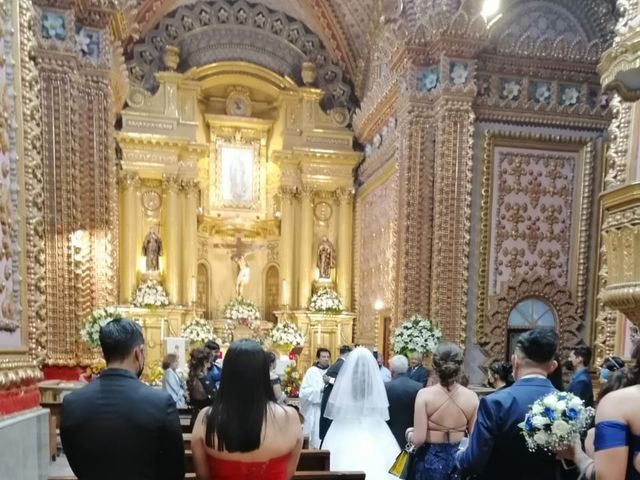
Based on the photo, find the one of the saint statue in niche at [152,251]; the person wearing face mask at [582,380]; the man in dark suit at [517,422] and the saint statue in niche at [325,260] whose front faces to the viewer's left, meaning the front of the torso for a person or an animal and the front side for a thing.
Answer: the person wearing face mask

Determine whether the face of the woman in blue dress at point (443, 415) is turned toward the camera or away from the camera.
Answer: away from the camera

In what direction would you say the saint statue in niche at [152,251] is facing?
toward the camera

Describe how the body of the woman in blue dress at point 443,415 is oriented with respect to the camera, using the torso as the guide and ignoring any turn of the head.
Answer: away from the camera

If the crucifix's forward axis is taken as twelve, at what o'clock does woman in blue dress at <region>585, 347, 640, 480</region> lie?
The woman in blue dress is roughly at 12 o'clock from the crucifix.

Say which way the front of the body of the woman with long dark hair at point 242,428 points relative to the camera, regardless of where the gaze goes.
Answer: away from the camera

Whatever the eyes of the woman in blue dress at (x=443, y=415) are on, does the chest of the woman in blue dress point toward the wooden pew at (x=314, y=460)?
no

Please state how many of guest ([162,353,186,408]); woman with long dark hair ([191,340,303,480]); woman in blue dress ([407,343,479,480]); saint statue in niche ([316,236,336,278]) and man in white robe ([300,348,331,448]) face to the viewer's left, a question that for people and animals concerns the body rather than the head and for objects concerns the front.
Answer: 0

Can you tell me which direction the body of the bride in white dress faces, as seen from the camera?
away from the camera

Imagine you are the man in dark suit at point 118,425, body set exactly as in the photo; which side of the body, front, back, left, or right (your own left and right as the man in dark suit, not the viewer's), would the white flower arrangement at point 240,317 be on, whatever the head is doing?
front

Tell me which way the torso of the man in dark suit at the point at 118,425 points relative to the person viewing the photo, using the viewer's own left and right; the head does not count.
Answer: facing away from the viewer

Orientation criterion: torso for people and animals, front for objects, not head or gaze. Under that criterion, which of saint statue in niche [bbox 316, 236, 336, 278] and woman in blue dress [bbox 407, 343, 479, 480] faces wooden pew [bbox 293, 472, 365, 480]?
the saint statue in niche

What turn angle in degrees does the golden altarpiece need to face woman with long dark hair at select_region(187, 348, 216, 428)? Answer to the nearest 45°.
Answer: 0° — it already faces them

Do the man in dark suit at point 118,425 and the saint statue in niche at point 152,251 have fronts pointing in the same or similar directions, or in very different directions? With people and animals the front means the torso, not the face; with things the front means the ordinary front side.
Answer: very different directions
